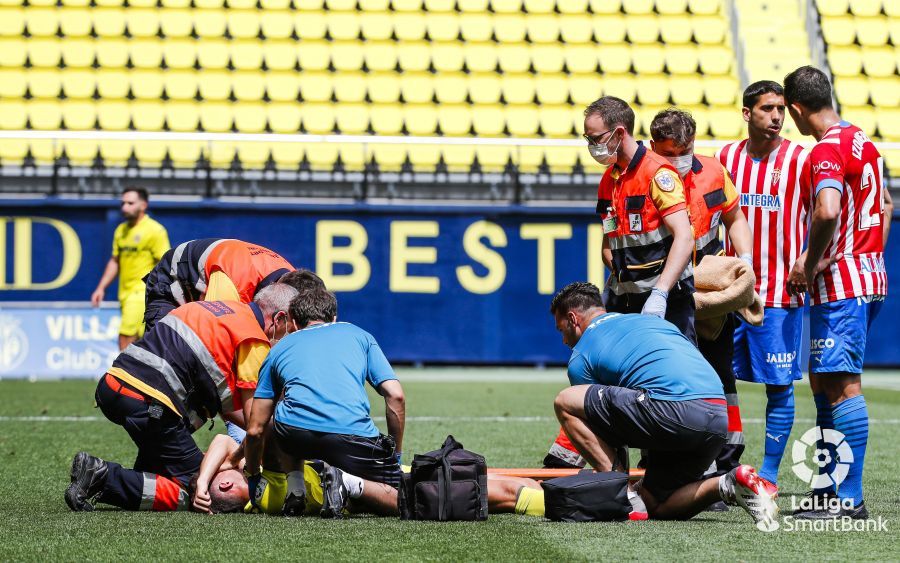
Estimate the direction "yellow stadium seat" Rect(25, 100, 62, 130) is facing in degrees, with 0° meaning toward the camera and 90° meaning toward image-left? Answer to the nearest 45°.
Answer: approximately 0°

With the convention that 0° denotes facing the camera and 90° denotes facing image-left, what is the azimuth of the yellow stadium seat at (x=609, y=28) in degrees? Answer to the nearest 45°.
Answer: approximately 0°

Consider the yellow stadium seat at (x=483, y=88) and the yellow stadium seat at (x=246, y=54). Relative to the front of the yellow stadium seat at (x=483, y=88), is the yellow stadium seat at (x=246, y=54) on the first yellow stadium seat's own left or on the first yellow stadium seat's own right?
on the first yellow stadium seat's own right

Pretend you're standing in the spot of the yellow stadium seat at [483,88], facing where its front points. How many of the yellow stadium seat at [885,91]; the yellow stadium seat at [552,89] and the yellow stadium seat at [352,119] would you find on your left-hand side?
2

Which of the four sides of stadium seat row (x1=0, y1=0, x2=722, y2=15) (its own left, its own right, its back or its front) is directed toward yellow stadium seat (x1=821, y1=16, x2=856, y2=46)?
left

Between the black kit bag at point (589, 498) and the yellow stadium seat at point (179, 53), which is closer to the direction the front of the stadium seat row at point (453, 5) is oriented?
the black kit bag
